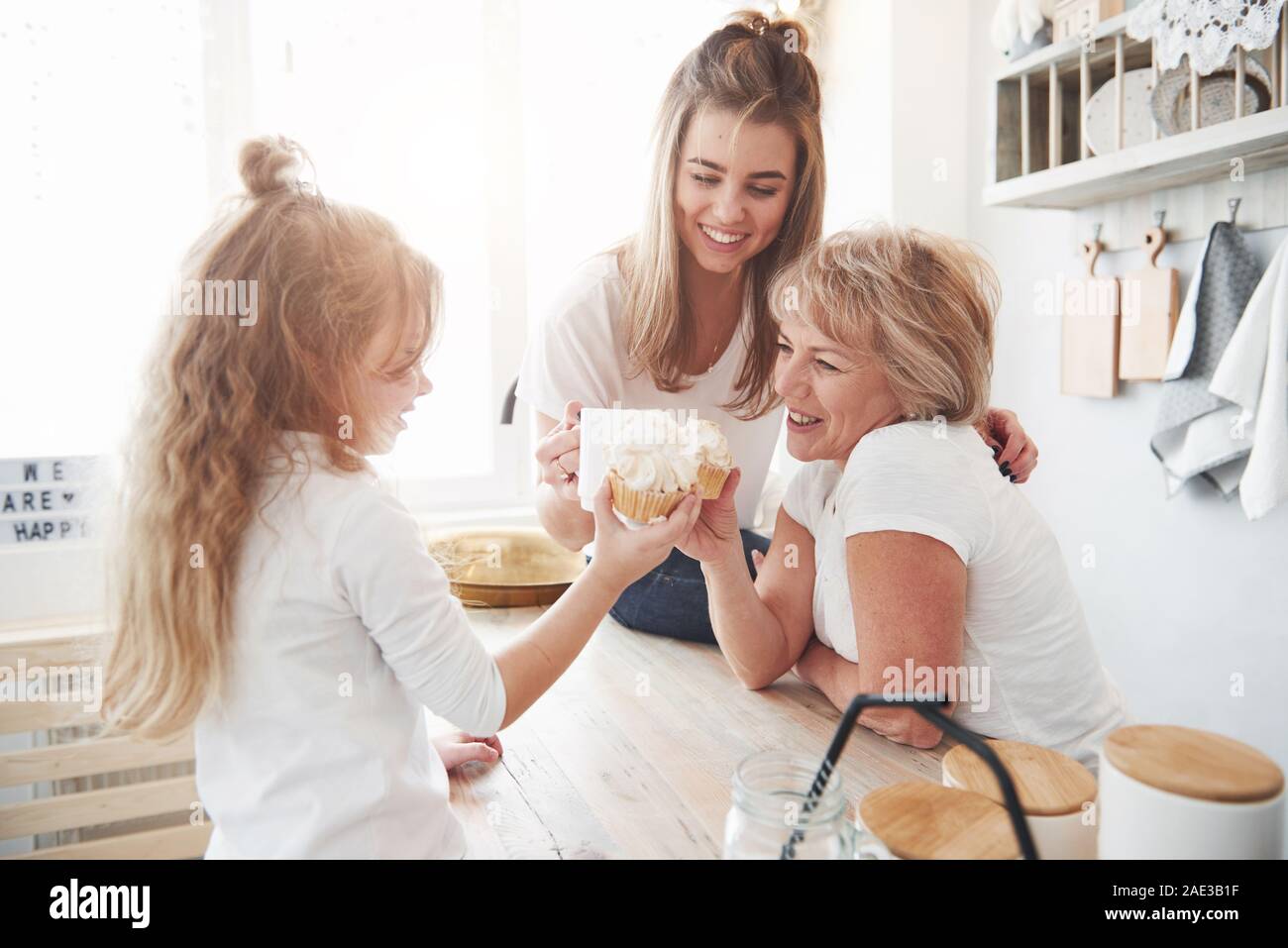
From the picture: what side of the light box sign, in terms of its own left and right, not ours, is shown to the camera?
front

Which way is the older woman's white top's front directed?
to the viewer's left

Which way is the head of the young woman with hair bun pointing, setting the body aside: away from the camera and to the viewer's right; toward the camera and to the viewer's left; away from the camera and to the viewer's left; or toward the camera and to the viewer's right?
toward the camera and to the viewer's left

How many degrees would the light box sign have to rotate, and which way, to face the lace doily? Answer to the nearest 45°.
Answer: approximately 45° to its left

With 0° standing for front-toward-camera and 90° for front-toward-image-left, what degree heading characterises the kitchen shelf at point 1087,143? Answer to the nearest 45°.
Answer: approximately 45°

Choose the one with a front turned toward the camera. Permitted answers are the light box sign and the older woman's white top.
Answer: the light box sign

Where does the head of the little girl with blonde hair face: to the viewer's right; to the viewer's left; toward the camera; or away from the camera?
to the viewer's right

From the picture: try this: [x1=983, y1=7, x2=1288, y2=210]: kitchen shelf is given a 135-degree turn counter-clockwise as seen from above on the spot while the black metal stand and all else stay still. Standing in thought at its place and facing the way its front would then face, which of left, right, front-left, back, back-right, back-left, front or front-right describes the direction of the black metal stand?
right

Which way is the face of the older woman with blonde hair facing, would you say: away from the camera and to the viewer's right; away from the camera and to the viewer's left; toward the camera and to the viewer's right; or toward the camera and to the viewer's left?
toward the camera and to the viewer's left

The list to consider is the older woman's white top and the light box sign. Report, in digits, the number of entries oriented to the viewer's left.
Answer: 1

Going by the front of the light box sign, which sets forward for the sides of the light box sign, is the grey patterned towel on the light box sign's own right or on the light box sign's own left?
on the light box sign's own left

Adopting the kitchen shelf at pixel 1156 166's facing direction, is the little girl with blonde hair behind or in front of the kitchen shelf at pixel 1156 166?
in front
